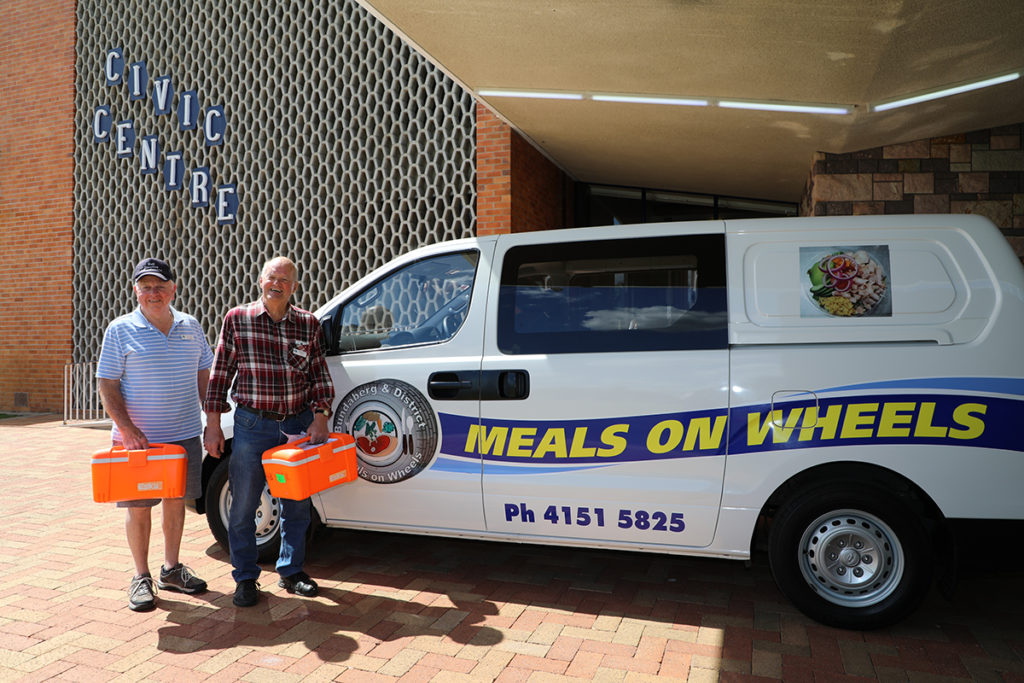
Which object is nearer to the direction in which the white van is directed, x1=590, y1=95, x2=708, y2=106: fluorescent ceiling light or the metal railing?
the metal railing

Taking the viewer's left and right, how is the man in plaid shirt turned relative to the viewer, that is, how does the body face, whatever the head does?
facing the viewer

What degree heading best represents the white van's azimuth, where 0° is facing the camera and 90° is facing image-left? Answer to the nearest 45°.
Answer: approximately 90°

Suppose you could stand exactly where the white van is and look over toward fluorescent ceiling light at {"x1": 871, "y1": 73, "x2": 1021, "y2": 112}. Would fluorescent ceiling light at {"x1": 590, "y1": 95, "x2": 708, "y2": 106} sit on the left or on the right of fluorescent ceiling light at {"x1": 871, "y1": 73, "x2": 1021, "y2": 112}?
left

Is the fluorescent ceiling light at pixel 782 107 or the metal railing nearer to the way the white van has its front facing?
the metal railing

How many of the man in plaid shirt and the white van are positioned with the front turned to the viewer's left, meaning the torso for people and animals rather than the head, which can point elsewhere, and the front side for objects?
1

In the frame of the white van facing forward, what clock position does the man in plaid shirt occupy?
The man in plaid shirt is roughly at 12 o'clock from the white van.

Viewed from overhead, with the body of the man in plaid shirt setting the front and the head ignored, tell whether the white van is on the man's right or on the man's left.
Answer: on the man's left

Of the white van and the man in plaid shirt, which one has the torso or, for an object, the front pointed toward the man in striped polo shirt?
the white van
